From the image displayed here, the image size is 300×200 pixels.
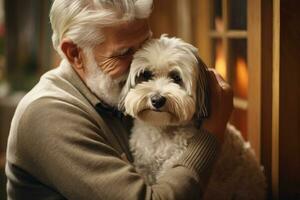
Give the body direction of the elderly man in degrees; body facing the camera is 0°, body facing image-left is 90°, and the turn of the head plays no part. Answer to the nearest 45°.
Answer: approximately 270°
